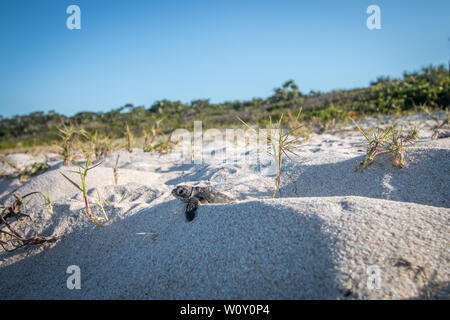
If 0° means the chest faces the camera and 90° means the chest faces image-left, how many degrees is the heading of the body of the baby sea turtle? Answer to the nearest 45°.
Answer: approximately 90°
